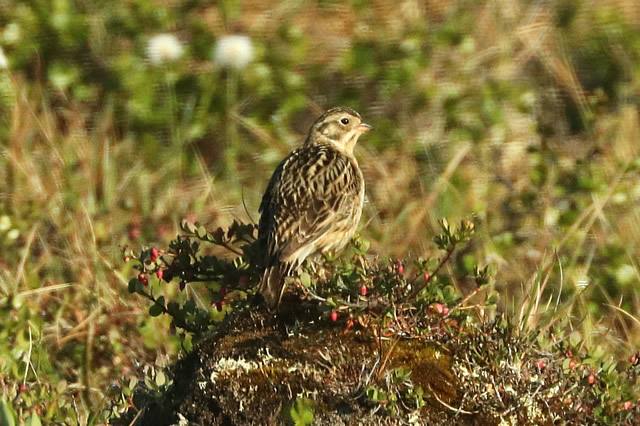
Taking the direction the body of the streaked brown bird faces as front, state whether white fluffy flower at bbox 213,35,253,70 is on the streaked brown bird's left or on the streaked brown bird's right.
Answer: on the streaked brown bird's left

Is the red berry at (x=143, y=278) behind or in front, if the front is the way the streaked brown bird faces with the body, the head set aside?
behind
